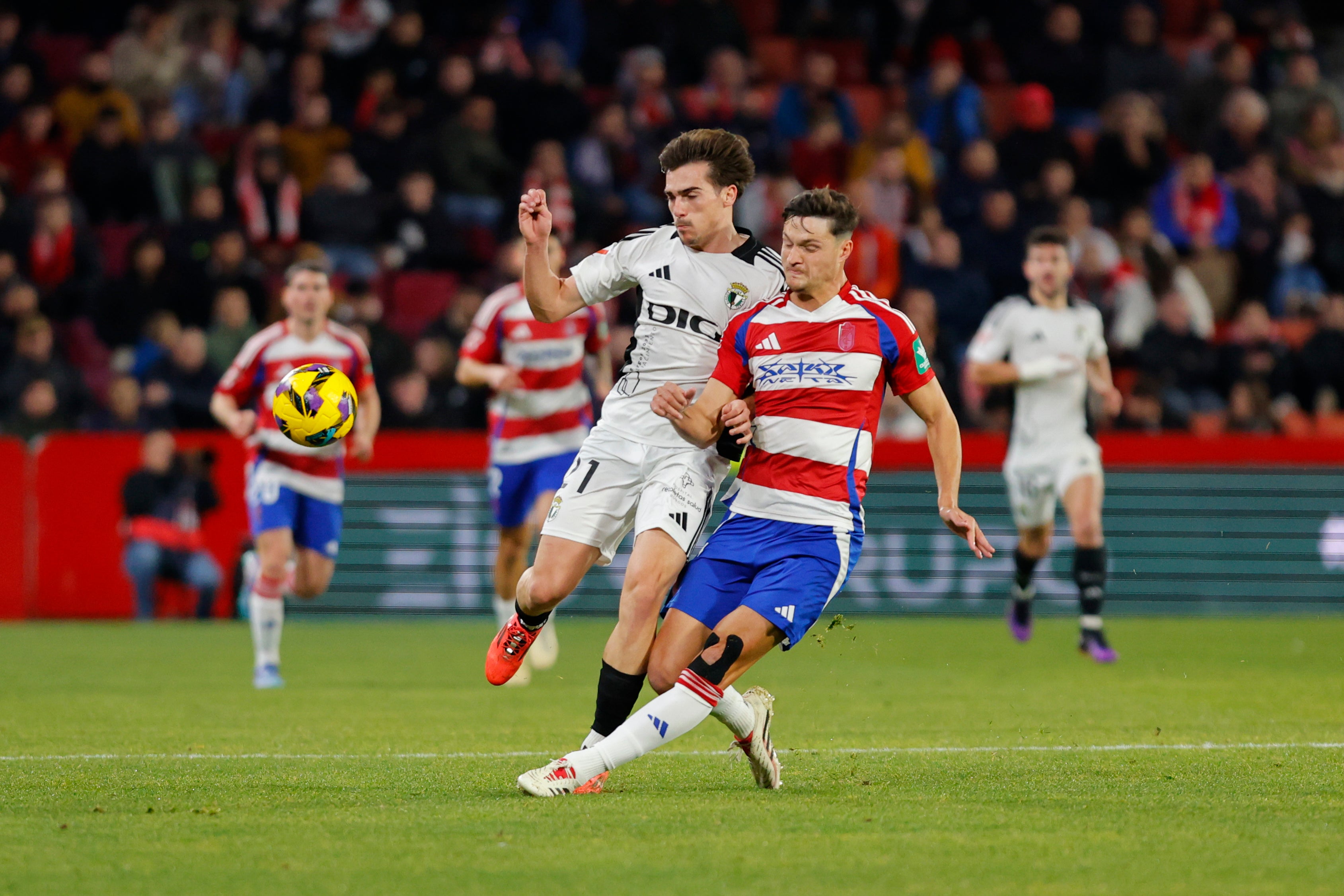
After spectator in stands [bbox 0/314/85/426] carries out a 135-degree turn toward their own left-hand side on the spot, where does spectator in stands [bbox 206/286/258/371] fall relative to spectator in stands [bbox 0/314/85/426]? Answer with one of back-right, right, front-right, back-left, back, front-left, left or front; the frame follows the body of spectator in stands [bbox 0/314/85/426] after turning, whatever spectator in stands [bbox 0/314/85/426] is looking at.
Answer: front-right

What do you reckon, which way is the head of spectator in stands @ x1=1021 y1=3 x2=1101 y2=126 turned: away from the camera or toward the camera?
toward the camera

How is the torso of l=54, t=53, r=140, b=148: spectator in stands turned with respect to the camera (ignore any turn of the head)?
toward the camera

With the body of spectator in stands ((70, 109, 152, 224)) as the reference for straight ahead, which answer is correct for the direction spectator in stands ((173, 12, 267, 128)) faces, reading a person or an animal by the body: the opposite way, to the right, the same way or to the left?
the same way

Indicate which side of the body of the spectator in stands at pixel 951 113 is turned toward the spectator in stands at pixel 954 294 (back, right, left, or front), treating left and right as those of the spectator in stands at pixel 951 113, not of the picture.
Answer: front

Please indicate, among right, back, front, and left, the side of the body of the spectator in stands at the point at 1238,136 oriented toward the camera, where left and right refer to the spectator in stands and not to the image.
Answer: front

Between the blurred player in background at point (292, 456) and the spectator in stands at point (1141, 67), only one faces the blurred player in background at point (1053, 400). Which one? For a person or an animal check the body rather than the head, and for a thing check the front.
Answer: the spectator in stands

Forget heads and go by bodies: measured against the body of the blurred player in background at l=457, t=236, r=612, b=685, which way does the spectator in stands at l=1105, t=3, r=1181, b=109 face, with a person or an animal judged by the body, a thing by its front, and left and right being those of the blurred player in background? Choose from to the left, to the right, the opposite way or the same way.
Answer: the same way

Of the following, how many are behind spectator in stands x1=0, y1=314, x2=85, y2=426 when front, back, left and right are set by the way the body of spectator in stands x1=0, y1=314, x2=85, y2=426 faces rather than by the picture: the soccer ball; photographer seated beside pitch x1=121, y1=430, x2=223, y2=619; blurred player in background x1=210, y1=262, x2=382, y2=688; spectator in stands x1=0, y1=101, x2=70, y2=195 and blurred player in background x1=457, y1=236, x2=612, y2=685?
1

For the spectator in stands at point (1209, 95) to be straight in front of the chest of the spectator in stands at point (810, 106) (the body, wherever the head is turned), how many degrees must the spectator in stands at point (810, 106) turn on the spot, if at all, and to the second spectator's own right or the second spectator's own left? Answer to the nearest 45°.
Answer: approximately 90° to the second spectator's own left

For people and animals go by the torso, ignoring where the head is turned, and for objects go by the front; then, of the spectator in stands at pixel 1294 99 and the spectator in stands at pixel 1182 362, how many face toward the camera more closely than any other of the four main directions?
2

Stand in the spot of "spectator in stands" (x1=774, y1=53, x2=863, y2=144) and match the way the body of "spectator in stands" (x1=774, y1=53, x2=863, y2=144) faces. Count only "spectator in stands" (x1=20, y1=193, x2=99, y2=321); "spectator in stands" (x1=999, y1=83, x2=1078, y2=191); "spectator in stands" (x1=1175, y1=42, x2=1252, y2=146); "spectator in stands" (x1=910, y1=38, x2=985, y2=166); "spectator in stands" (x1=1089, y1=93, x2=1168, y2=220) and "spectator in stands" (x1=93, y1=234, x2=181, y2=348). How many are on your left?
4

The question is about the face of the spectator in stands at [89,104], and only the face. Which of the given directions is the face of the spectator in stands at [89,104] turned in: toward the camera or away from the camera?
toward the camera

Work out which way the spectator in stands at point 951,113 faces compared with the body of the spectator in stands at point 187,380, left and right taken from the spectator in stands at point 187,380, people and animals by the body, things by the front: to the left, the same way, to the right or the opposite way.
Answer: the same way

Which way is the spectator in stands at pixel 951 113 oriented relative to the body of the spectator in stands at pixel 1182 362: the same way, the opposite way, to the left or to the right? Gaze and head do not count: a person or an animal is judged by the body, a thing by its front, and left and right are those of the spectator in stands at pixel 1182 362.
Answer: the same way

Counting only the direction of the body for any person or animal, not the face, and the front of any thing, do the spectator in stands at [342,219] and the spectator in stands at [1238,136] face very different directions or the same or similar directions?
same or similar directions

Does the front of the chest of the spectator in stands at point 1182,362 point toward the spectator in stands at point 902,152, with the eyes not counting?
no

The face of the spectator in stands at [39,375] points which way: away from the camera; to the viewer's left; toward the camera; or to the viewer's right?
toward the camera

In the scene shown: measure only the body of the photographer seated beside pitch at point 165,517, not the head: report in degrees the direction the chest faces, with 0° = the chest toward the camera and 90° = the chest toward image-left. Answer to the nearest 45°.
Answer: approximately 0°
